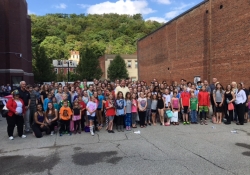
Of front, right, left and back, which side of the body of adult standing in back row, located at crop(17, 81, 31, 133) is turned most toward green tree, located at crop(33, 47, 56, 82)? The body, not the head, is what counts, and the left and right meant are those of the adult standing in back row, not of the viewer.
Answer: back

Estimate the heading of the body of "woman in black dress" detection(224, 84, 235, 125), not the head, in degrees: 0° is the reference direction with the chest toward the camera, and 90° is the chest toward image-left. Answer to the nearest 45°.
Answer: approximately 0°

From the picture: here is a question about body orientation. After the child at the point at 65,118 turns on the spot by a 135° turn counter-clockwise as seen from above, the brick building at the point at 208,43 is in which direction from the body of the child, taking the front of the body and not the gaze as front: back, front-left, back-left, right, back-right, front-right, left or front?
front

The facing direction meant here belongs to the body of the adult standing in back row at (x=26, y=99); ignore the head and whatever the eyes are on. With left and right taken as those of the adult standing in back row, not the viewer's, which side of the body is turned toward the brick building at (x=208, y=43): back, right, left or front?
left

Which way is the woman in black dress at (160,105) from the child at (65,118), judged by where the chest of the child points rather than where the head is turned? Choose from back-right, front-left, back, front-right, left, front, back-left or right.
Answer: left

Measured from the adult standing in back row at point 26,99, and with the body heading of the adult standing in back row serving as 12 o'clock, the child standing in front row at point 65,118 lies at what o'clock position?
The child standing in front row is roughly at 10 o'clock from the adult standing in back row.

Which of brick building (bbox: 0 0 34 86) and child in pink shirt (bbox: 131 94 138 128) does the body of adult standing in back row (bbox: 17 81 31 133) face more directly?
the child in pink shirt

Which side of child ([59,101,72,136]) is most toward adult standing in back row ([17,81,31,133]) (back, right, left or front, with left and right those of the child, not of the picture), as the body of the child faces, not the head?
right

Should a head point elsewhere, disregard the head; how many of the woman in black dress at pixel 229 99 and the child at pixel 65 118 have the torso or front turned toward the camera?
2

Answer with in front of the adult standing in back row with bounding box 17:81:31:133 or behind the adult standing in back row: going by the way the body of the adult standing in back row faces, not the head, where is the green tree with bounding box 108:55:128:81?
behind
